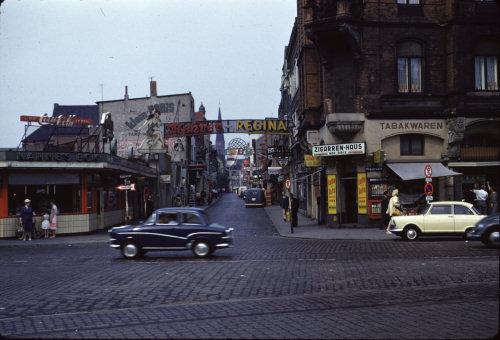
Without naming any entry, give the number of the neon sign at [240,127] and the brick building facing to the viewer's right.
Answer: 0

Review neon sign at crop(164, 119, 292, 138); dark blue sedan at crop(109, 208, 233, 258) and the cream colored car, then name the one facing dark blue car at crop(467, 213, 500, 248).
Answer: the neon sign

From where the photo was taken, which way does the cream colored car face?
to the viewer's left

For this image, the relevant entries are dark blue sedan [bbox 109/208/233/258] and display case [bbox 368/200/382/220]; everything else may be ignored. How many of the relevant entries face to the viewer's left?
1

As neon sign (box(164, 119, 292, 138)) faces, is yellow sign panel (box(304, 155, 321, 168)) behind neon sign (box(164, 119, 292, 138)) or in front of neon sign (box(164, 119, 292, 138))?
in front
